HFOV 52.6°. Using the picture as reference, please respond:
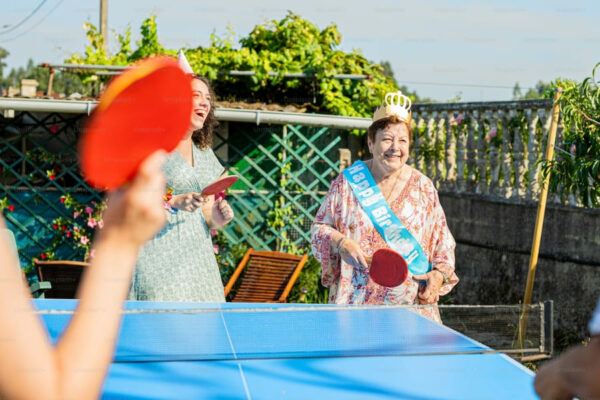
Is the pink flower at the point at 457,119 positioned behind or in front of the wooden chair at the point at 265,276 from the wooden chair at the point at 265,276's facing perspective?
behind

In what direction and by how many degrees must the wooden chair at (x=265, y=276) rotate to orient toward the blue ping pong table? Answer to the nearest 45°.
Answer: approximately 45° to its left

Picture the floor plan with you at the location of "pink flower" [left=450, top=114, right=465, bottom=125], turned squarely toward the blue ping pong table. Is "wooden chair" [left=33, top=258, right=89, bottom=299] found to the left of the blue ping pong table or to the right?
right

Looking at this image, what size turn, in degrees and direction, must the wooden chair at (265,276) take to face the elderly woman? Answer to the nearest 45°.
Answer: approximately 45° to its left

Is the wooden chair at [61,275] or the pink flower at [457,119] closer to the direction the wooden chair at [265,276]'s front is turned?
the wooden chair

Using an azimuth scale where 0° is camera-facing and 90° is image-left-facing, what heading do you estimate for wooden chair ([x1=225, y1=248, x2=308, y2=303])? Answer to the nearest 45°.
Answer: approximately 45°

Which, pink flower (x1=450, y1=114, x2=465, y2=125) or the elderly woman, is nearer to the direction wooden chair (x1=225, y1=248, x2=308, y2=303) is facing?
the elderly woman
